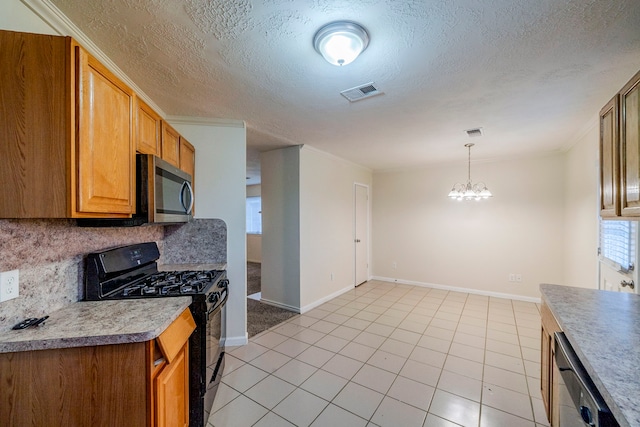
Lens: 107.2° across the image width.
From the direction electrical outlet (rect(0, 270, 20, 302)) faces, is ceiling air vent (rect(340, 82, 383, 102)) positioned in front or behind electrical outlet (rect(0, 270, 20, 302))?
in front

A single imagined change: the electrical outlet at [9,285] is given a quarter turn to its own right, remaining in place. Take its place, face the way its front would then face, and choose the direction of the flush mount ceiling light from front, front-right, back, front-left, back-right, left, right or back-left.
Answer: left

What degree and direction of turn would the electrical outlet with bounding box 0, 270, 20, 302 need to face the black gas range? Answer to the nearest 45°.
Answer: approximately 45° to its left

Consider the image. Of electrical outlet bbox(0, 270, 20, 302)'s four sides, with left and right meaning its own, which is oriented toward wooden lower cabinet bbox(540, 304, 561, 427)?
front

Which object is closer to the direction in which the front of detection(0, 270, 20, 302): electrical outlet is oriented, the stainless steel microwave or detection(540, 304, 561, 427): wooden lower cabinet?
the wooden lower cabinet

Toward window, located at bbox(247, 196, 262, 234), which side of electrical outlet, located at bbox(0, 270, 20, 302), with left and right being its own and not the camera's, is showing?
left

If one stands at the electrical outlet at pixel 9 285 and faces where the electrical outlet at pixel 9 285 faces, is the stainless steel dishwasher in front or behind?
in front

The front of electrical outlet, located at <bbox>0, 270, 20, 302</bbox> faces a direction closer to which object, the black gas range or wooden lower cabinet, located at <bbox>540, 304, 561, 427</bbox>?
the wooden lower cabinet

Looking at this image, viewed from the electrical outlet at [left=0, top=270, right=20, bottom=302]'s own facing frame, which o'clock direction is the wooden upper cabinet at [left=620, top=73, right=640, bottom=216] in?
The wooden upper cabinet is roughly at 12 o'clock from the electrical outlet.

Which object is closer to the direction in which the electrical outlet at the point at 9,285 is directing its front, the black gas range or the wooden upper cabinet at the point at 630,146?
the wooden upper cabinet

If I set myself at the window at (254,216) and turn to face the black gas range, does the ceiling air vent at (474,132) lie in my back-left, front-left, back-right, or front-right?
front-left
